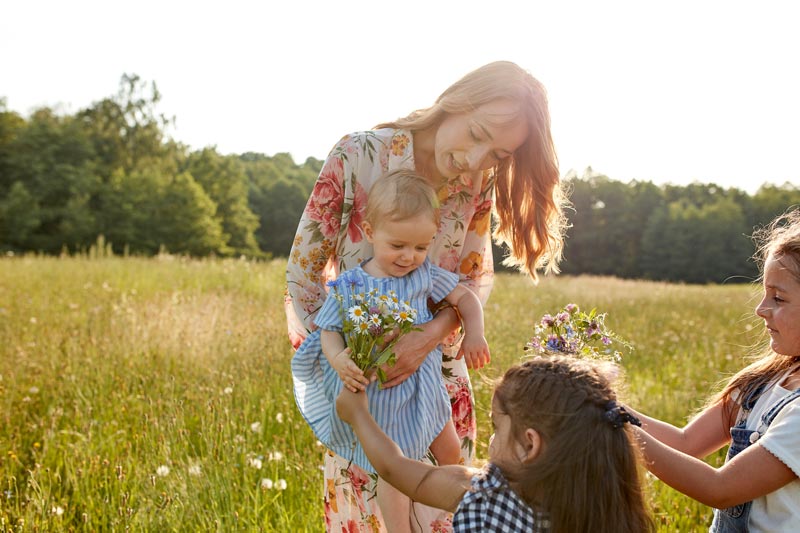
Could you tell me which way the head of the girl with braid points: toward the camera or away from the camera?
away from the camera

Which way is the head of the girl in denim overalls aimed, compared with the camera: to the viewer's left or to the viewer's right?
to the viewer's left

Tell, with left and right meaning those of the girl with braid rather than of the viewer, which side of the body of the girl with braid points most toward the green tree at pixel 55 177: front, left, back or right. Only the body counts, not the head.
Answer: front

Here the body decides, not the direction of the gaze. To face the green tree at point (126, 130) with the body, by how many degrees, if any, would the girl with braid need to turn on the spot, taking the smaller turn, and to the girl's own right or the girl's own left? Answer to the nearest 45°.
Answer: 0° — they already face it

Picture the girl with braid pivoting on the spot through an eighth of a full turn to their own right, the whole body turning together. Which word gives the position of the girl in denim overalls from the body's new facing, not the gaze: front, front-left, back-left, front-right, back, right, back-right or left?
front-right

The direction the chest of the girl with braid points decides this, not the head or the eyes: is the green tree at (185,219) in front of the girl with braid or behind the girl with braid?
in front

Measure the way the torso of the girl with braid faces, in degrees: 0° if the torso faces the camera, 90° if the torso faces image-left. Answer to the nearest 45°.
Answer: approximately 135°

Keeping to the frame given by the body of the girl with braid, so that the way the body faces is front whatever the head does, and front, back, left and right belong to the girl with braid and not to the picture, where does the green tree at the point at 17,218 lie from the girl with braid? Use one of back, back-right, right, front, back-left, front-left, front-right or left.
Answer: front
